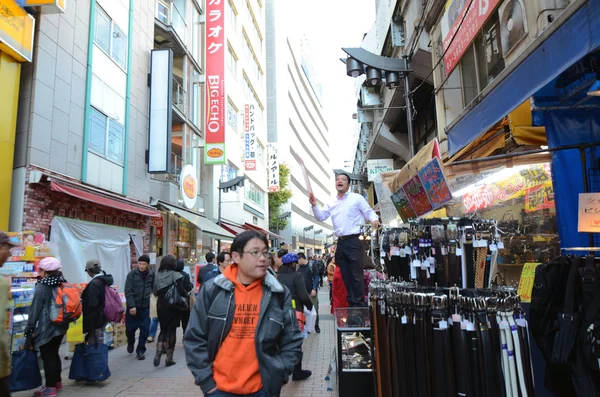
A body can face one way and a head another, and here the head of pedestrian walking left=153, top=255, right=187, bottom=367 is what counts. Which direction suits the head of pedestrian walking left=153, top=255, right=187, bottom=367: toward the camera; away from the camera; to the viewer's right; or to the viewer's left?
away from the camera

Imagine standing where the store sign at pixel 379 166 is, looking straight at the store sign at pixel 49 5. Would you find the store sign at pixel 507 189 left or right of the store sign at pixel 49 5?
left

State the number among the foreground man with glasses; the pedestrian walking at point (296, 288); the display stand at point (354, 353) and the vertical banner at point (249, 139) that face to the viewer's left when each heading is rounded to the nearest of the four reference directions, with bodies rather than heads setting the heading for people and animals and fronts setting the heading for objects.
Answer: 0

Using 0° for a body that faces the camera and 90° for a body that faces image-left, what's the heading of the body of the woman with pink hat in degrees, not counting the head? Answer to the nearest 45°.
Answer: approximately 90°

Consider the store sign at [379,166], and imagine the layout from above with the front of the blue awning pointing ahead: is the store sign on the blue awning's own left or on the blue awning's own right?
on the blue awning's own right

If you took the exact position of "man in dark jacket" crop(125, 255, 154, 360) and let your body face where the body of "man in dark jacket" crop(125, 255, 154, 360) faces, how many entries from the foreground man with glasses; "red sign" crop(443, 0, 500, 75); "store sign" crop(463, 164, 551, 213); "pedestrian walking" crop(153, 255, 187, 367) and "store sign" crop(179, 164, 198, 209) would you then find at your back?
1

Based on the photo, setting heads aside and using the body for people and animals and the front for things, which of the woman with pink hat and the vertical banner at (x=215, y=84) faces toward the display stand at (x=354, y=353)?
the vertical banner

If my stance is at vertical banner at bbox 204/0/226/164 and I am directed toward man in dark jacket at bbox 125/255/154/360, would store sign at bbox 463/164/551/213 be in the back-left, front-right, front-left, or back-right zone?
front-left

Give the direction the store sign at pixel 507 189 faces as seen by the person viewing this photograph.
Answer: facing the viewer and to the left of the viewer

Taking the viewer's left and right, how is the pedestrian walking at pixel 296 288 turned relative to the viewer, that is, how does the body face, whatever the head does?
facing away from the viewer and to the right of the viewer

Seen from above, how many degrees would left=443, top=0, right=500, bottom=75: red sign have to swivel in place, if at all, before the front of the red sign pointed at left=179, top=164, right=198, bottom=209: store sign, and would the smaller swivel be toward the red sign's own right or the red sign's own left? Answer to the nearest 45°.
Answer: approximately 90° to the red sign's own right

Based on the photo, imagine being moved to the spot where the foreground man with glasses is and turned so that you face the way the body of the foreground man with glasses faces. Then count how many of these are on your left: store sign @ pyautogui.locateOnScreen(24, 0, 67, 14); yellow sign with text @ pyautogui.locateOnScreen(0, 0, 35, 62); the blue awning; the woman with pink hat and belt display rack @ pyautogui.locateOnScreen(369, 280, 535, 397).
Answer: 2

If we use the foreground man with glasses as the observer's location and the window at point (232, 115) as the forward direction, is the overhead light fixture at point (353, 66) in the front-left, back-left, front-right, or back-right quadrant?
front-right

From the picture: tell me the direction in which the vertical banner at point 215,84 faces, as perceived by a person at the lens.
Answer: facing the viewer
